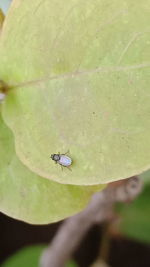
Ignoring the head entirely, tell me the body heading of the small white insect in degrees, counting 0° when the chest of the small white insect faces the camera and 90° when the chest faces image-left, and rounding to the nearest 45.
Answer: approximately 90°
